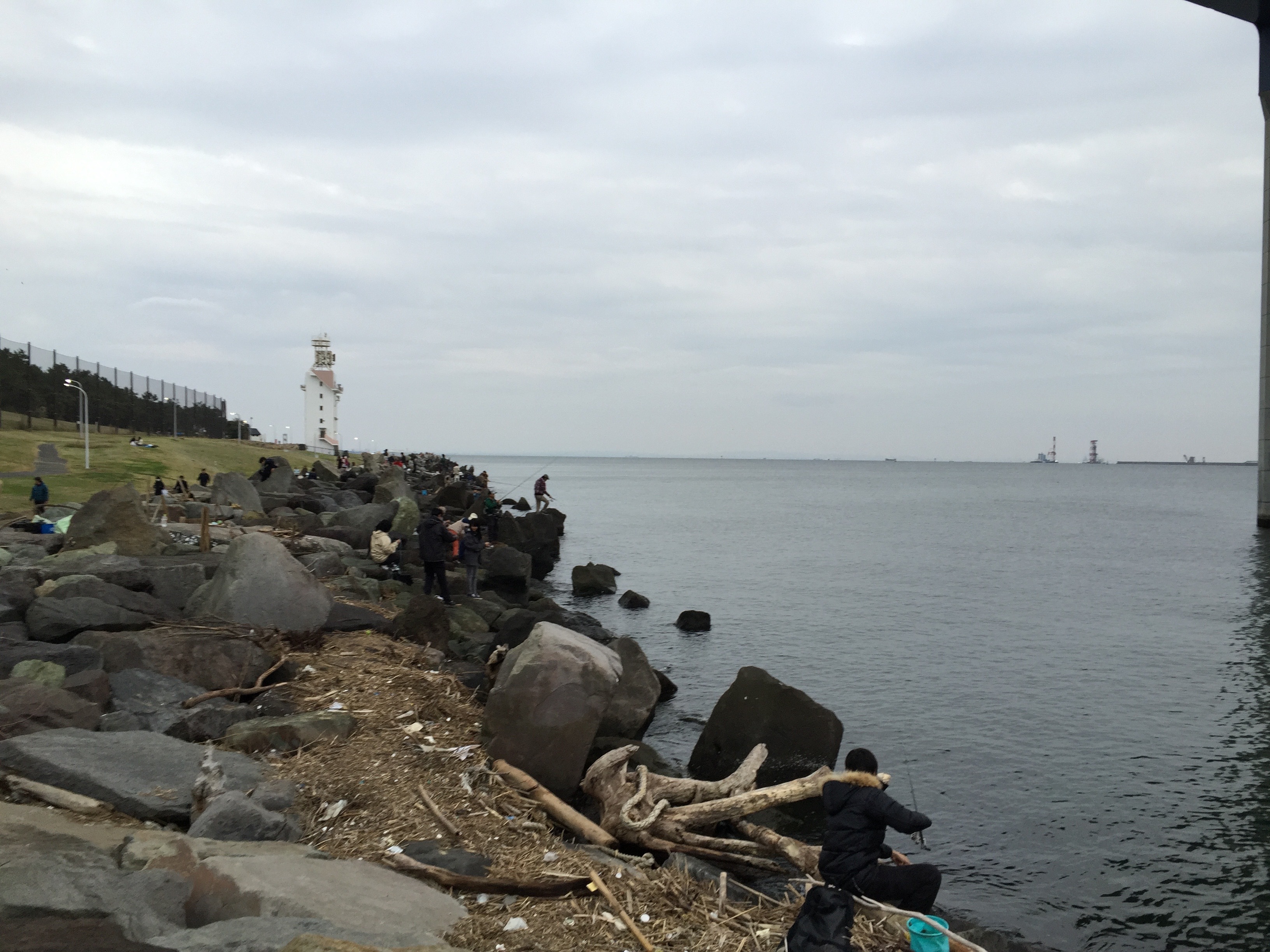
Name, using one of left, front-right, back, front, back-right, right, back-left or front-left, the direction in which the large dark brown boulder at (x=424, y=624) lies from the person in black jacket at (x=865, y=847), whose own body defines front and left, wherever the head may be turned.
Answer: left

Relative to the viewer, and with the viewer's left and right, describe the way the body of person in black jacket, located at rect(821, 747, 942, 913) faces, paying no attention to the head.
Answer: facing away from the viewer and to the right of the viewer

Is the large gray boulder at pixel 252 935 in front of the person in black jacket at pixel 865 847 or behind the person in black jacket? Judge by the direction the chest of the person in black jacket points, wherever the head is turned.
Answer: behind

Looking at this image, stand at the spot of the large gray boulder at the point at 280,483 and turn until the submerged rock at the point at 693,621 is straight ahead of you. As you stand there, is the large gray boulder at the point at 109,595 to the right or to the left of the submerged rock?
right

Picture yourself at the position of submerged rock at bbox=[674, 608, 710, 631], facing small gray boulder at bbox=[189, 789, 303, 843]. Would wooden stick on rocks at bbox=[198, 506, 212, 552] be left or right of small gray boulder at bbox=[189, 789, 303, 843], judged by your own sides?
right

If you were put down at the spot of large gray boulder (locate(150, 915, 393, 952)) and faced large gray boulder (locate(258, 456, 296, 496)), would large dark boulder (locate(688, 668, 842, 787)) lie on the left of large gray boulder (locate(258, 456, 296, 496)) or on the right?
right

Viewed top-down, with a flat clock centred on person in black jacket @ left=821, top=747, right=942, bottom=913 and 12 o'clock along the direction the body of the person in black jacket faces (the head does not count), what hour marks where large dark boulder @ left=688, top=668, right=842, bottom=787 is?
The large dark boulder is roughly at 10 o'clock from the person in black jacket.

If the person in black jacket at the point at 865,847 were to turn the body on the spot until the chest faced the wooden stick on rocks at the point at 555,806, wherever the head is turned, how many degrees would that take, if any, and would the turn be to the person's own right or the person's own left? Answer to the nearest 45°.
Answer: approximately 90° to the person's own left

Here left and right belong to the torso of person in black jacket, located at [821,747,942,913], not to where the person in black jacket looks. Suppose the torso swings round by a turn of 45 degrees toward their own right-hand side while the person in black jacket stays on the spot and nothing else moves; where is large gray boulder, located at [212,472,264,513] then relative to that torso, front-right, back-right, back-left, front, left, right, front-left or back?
back-left

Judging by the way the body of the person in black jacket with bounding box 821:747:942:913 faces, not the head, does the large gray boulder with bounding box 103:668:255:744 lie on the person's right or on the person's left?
on the person's left

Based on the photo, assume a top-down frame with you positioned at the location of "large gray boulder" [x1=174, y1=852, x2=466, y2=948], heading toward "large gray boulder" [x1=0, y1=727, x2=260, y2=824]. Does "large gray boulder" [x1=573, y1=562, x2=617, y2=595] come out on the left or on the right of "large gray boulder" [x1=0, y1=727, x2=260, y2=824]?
right
